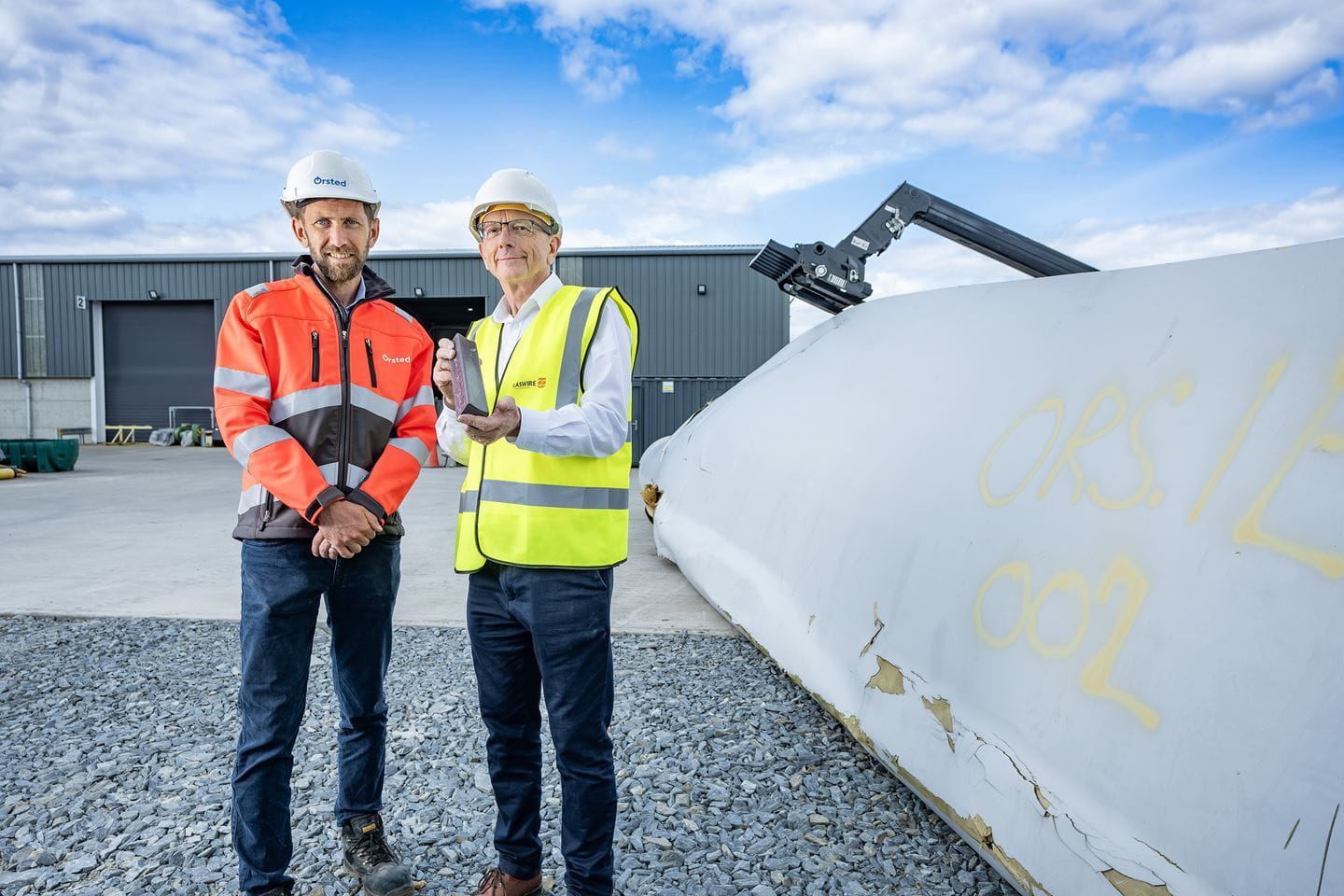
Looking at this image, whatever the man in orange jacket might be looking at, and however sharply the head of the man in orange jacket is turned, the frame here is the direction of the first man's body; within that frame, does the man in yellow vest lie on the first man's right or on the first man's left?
on the first man's left

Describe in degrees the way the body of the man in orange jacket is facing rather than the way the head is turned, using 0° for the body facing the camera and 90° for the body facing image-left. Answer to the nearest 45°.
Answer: approximately 0°

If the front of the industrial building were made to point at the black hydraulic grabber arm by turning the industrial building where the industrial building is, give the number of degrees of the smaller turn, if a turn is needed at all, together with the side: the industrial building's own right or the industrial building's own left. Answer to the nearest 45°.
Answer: approximately 45° to the industrial building's own left

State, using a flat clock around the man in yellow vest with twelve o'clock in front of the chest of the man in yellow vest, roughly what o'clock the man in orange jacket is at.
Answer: The man in orange jacket is roughly at 2 o'clock from the man in yellow vest.

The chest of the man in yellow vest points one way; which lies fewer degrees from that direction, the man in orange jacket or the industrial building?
the man in orange jacket

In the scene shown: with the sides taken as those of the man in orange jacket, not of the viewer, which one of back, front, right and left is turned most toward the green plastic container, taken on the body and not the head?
back

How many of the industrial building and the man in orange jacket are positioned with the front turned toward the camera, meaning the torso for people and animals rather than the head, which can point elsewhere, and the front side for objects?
2

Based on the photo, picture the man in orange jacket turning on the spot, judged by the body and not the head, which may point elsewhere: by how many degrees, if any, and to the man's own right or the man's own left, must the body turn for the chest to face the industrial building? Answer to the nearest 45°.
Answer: approximately 180°

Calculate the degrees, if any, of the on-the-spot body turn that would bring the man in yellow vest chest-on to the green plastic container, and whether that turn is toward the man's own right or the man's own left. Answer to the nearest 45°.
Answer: approximately 90° to the man's own right
